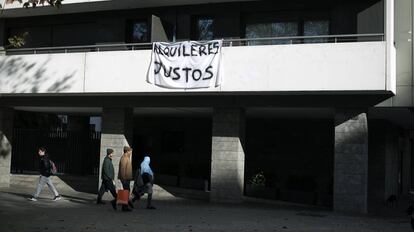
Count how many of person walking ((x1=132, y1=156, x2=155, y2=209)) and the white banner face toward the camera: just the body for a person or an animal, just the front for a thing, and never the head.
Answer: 1

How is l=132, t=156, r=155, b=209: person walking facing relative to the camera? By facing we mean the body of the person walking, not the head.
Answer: to the viewer's right

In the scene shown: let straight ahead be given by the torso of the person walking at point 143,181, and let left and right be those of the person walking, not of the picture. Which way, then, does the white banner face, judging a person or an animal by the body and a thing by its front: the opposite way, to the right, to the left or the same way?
to the right

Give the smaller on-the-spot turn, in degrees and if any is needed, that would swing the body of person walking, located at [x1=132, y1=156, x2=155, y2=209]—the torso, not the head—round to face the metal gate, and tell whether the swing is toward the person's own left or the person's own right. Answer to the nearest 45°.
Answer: approximately 90° to the person's own left

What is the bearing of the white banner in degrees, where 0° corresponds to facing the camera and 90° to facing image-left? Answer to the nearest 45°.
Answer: approximately 0°

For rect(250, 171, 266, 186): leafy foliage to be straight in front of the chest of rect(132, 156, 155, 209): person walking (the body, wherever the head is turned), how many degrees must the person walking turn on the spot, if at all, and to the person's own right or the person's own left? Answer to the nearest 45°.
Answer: approximately 45° to the person's own left

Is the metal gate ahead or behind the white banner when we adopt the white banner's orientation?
behind
